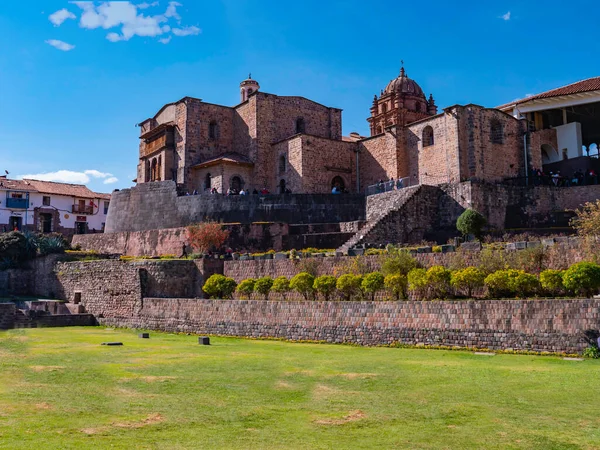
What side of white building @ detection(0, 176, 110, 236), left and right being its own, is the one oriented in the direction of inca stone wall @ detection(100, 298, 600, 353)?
front

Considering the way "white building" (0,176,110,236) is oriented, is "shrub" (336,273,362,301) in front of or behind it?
in front

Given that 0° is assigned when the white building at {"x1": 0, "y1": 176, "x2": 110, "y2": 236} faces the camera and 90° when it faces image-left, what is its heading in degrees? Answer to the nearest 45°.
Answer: approximately 0°

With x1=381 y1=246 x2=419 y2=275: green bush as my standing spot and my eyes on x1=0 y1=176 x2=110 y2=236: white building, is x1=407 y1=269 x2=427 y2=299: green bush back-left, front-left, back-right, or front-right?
back-left

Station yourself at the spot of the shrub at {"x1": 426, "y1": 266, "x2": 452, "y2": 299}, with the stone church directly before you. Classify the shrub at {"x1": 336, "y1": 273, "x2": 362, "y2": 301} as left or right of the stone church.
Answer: left

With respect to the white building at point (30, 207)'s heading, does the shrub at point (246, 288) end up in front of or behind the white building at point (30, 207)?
in front

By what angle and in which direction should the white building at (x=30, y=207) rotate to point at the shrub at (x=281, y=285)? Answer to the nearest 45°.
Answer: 0° — it already faces it

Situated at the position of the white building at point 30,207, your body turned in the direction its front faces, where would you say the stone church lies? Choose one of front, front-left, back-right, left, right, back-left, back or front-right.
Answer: front-left

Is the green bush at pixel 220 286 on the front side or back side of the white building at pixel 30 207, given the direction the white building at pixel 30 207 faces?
on the front side

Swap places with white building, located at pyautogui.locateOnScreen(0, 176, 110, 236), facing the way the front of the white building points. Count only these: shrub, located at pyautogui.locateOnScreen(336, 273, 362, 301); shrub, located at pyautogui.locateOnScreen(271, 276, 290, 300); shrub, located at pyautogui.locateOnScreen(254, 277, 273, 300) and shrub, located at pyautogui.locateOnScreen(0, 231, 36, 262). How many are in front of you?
4

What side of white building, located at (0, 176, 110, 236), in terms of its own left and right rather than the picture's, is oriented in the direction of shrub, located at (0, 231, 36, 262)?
front
